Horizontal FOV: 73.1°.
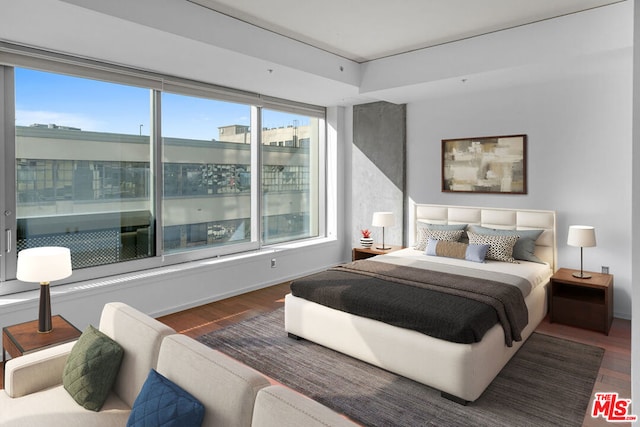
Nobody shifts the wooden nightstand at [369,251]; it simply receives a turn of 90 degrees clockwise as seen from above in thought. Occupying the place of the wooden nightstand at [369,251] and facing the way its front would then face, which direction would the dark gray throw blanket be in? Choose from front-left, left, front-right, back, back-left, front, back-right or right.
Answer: back-left

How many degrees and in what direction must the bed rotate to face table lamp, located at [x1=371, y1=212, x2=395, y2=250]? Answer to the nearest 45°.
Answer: approximately 135° to its right

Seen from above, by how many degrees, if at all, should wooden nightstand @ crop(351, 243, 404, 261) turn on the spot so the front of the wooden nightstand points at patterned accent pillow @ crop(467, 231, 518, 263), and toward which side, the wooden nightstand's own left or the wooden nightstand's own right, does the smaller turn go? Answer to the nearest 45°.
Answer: approximately 90° to the wooden nightstand's own left

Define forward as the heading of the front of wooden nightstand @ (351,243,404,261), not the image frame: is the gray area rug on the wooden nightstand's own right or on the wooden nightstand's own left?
on the wooden nightstand's own left

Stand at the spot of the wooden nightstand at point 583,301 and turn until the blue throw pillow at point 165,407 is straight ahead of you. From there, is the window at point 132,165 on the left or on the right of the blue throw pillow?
right

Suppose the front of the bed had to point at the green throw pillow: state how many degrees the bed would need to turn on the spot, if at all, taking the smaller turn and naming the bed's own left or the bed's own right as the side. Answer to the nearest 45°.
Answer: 0° — it already faces it

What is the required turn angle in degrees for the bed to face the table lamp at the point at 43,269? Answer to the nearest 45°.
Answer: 0° — it already faces it

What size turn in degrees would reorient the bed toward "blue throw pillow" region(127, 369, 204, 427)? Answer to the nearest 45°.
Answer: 0° — it already faces it

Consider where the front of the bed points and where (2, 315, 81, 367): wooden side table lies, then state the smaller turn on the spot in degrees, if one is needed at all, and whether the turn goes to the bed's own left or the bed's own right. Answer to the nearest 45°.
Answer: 0° — it already faces it

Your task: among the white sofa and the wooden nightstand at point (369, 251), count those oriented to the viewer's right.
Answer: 0

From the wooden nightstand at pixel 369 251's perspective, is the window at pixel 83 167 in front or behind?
in front

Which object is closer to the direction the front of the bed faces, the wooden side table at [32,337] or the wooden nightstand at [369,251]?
the wooden side table
